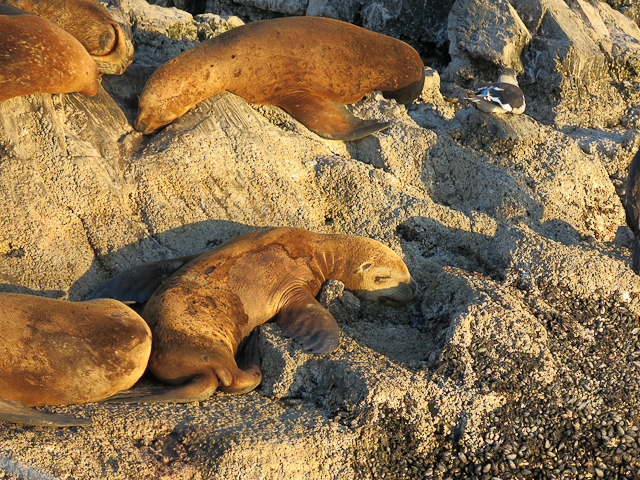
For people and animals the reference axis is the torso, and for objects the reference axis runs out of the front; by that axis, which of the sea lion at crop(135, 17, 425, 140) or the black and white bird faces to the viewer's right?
the black and white bird

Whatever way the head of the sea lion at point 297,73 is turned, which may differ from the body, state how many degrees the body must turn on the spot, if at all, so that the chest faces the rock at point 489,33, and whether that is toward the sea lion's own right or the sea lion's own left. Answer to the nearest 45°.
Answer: approximately 135° to the sea lion's own right

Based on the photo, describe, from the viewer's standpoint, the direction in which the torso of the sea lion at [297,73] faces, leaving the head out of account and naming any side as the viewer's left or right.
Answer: facing to the left of the viewer

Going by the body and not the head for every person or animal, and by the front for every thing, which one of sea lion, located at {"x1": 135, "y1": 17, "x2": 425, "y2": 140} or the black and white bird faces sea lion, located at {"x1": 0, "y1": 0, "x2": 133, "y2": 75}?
sea lion, located at {"x1": 135, "y1": 17, "x2": 425, "y2": 140}

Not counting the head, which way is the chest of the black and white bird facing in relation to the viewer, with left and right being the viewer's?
facing to the right of the viewer

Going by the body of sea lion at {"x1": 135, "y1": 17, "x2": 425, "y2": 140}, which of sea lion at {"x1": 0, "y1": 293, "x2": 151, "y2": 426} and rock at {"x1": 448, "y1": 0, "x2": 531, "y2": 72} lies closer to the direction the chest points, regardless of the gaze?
the sea lion

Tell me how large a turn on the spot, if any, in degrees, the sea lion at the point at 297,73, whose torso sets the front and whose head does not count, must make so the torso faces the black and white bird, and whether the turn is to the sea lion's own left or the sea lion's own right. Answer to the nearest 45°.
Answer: approximately 180°

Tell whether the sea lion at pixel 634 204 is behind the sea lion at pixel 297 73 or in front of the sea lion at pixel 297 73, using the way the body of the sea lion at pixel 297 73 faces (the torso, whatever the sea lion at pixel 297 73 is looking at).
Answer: behind

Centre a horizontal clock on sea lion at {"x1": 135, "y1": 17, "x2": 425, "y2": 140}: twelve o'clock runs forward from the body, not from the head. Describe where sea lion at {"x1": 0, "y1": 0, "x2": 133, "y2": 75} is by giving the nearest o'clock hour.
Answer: sea lion at {"x1": 0, "y1": 0, "x2": 133, "y2": 75} is roughly at 12 o'clock from sea lion at {"x1": 135, "y1": 17, "x2": 425, "y2": 140}.

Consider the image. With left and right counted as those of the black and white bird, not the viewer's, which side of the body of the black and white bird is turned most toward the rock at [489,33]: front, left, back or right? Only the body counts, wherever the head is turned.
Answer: left

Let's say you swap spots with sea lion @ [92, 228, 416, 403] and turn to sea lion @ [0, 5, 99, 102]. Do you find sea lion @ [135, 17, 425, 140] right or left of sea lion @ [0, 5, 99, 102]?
right
